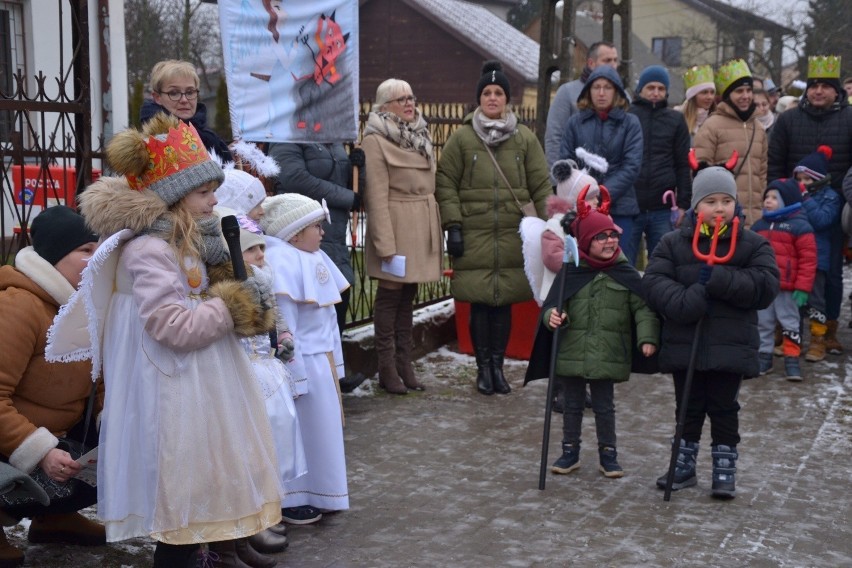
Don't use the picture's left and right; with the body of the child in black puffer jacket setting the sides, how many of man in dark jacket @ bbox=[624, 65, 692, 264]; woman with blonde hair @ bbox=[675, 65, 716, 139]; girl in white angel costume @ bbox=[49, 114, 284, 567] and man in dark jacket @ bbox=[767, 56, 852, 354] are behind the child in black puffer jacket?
3

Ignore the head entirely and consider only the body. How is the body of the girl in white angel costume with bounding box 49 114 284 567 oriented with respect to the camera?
to the viewer's right

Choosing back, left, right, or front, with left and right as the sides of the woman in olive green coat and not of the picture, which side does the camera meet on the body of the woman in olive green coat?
front

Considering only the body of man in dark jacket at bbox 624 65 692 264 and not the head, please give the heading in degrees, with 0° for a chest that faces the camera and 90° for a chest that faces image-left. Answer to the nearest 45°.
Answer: approximately 0°

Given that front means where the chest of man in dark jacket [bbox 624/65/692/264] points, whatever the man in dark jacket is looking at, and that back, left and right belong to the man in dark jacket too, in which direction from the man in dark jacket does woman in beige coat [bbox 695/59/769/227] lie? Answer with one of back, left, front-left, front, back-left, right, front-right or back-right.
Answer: back-left

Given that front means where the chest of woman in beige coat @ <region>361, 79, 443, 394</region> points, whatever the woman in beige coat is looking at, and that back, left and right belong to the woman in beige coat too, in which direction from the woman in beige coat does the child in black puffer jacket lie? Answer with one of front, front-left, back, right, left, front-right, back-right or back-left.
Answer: front

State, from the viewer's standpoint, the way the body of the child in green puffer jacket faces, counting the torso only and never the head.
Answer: toward the camera
